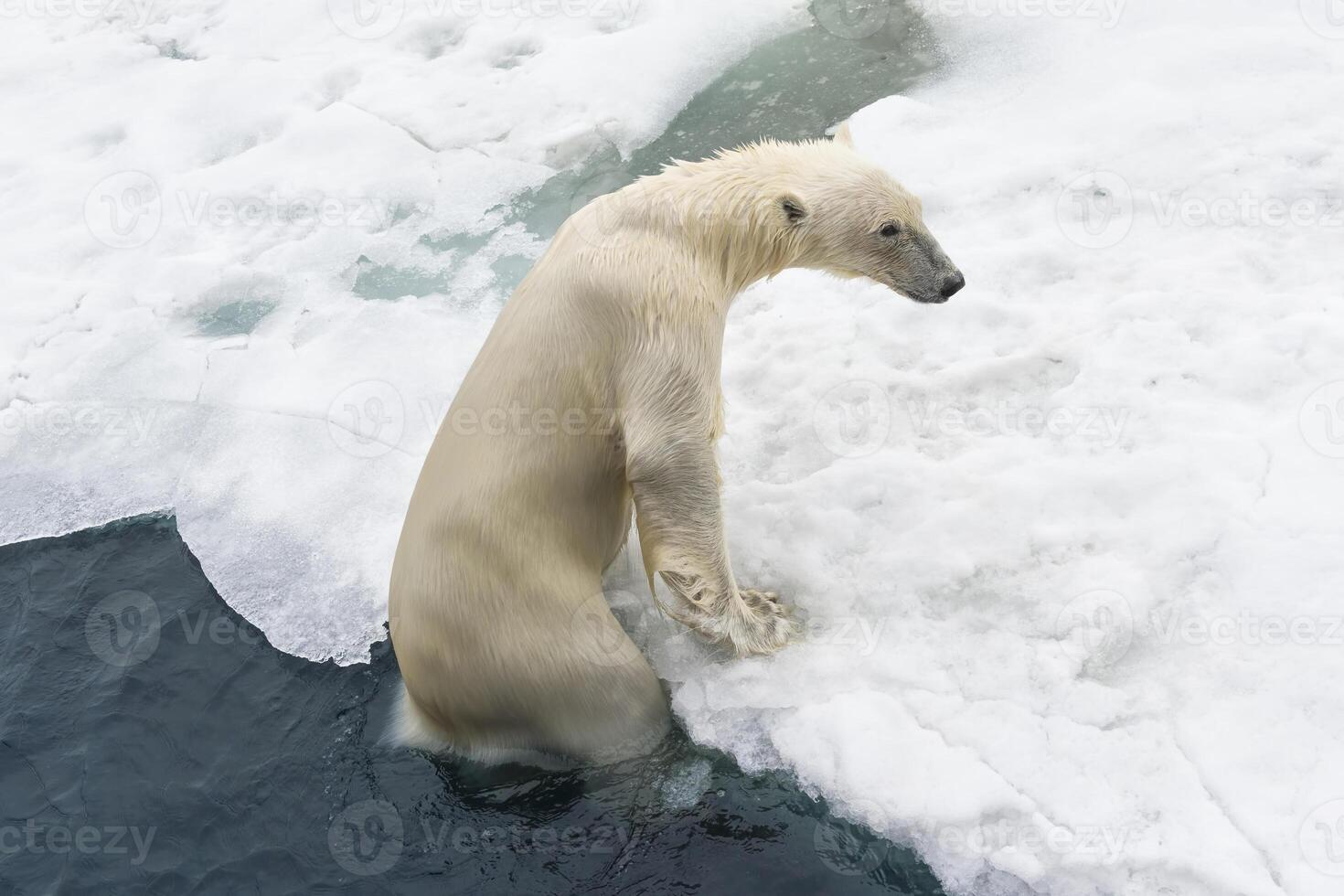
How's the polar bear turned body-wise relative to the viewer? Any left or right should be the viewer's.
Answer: facing to the right of the viewer
